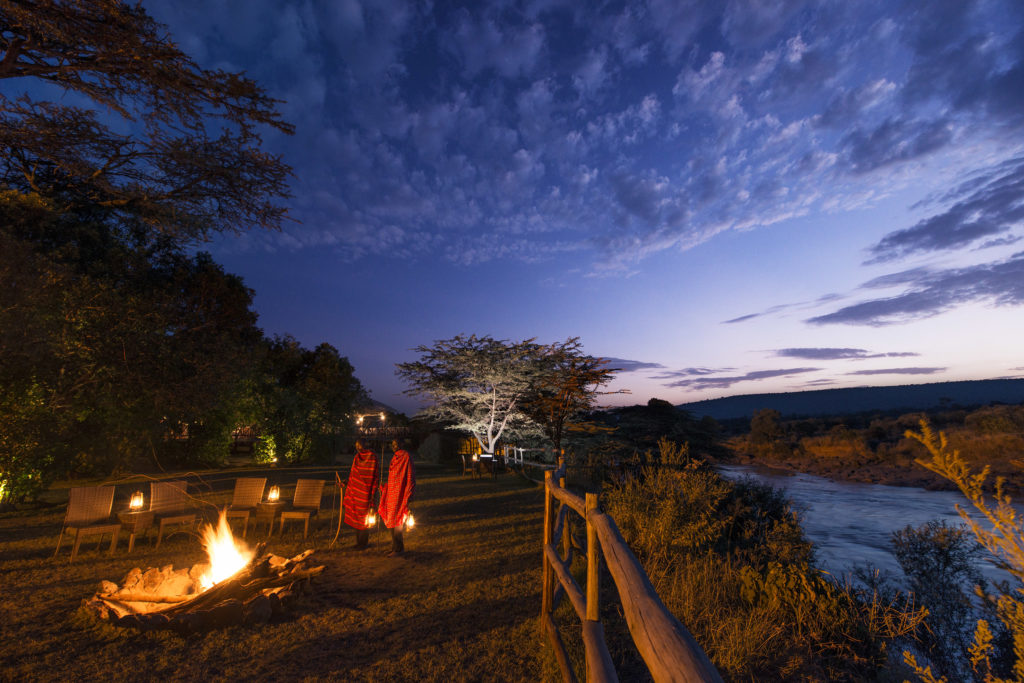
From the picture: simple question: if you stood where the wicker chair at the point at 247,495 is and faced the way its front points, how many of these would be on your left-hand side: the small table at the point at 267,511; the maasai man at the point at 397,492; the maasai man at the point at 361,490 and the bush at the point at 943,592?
4

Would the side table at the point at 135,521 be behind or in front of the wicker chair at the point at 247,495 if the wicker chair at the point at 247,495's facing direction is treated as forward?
in front

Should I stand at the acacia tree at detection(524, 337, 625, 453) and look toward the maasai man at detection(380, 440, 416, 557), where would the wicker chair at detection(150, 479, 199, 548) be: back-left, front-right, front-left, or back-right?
front-right

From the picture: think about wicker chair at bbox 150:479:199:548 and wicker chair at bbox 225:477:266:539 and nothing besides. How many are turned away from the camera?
0

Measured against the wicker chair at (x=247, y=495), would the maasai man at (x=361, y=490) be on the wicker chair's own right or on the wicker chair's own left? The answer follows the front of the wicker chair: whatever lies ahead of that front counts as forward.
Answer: on the wicker chair's own left

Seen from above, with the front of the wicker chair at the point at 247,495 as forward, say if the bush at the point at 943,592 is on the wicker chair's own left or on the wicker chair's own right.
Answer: on the wicker chair's own left

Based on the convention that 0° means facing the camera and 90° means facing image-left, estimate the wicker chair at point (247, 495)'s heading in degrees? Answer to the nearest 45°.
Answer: approximately 45°

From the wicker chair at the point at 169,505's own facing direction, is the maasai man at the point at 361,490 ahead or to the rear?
ahead

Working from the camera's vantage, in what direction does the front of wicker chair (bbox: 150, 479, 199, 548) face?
facing the viewer and to the right of the viewer

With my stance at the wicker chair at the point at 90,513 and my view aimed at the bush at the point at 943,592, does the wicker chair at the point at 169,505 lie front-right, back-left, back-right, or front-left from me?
front-left

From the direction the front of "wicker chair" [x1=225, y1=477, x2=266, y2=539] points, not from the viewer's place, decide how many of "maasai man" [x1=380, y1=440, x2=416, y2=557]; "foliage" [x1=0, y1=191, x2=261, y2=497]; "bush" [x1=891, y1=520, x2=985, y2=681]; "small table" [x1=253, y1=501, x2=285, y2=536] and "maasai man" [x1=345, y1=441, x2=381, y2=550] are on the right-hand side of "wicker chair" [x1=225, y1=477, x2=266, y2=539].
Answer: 1

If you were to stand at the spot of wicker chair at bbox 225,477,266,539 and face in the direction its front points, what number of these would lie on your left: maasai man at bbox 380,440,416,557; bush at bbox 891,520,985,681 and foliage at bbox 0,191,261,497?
2

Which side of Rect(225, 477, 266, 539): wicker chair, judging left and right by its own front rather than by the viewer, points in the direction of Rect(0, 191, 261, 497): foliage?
right

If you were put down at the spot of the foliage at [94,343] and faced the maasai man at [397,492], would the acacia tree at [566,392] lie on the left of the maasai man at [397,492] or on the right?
left

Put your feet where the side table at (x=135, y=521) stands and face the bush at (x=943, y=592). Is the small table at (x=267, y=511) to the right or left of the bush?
left
